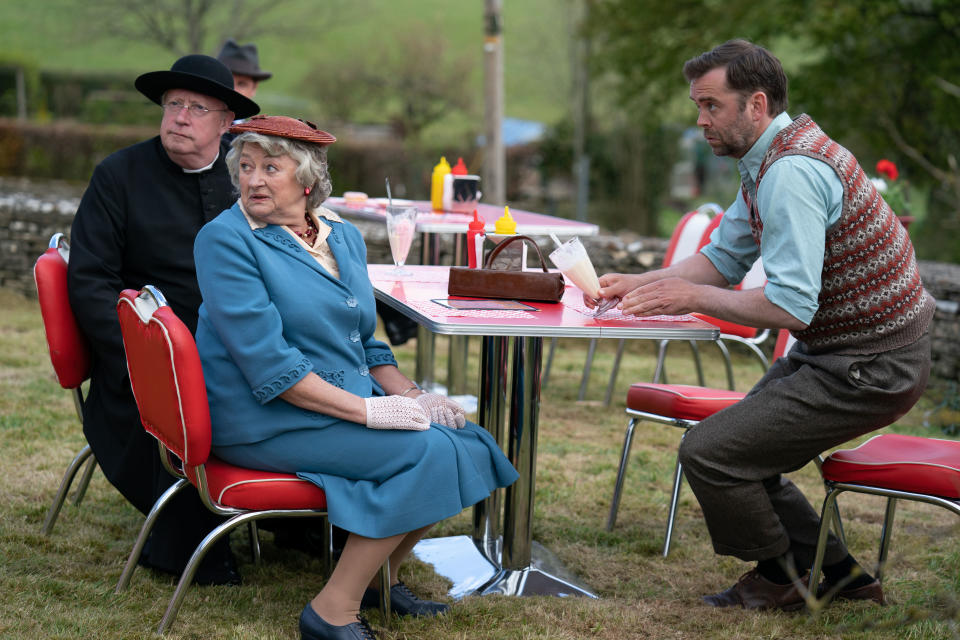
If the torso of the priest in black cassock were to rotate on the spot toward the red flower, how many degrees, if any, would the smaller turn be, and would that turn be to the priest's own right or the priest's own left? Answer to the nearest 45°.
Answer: approximately 45° to the priest's own left

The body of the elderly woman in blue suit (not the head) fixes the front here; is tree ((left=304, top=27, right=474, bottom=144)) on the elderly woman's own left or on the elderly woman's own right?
on the elderly woman's own left

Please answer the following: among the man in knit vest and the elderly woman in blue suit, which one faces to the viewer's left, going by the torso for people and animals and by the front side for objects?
the man in knit vest

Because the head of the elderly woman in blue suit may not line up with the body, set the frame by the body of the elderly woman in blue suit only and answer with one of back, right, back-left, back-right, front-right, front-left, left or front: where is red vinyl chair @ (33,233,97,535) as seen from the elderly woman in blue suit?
back

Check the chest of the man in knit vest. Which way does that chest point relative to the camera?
to the viewer's left

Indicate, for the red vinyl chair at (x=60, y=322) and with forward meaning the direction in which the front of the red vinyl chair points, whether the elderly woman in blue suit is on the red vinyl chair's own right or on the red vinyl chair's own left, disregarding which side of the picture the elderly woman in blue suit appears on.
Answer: on the red vinyl chair's own right

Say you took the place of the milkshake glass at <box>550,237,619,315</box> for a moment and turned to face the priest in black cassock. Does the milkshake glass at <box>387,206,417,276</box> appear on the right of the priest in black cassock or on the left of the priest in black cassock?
right

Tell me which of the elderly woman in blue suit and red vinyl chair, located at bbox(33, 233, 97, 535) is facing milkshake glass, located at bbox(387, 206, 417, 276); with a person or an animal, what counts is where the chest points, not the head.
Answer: the red vinyl chair

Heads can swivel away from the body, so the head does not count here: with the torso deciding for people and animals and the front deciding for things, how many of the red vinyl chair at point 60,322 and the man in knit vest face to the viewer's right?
1

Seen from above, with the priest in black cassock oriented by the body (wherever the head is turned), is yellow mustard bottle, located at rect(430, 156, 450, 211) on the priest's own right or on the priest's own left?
on the priest's own left

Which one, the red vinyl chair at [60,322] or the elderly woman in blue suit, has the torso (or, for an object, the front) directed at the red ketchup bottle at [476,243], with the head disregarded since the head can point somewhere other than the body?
the red vinyl chair

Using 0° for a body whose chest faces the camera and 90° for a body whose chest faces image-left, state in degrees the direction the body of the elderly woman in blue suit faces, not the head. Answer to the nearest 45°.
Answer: approximately 315°

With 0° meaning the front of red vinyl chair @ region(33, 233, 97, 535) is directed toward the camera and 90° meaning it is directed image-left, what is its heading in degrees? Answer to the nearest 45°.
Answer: approximately 270°

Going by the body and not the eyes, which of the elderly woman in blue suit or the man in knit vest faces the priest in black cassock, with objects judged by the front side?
the man in knit vest

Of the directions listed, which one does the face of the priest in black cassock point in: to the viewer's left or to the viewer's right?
to the viewer's right

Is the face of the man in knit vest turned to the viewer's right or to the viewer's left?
to the viewer's left

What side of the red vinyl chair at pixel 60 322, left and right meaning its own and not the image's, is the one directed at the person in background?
left

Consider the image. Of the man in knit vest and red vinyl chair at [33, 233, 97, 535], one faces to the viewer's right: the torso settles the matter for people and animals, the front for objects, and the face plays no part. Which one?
the red vinyl chair

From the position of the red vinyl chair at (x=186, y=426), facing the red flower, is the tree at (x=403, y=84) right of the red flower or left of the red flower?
left

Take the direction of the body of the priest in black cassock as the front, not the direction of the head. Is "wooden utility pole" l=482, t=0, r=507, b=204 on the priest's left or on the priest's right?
on the priest's left

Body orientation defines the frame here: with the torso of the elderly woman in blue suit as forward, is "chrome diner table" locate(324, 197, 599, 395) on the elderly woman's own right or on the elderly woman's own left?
on the elderly woman's own left
